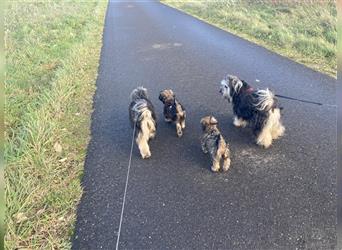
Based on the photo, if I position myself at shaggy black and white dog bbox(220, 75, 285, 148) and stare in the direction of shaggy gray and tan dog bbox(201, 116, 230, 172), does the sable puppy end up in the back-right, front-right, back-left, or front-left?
front-right

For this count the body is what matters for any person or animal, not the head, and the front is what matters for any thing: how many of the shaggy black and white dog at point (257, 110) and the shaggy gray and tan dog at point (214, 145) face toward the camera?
0

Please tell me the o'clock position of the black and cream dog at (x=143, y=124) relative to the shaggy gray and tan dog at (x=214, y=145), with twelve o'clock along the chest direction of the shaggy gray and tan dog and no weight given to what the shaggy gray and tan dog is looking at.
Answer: The black and cream dog is roughly at 11 o'clock from the shaggy gray and tan dog.

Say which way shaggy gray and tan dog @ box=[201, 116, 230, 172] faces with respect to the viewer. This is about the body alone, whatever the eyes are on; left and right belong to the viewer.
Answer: facing away from the viewer and to the left of the viewer

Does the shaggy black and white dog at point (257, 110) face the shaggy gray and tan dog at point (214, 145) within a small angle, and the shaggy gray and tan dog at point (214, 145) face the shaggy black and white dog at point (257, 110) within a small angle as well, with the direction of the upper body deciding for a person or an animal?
no

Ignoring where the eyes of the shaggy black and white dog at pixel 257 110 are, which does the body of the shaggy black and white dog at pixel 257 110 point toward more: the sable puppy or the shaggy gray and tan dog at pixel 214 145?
the sable puppy

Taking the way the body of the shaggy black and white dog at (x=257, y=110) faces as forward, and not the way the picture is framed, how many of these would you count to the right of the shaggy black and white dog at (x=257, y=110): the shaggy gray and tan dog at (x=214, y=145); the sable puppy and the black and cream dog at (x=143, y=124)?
0

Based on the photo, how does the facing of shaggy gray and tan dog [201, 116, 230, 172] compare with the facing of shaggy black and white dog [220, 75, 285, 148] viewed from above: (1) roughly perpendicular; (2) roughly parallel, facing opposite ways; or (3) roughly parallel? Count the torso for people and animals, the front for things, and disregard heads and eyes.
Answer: roughly parallel

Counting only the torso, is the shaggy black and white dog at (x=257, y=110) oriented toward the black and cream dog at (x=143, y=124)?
no

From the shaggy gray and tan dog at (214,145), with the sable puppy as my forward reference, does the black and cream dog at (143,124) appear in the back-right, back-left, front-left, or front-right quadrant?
front-left

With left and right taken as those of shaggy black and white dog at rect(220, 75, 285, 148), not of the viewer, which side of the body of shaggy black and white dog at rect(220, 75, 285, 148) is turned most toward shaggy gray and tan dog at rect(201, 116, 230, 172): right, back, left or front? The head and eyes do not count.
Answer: left

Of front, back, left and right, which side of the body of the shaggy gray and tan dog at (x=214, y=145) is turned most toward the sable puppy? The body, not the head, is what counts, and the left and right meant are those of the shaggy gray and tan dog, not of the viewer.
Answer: front

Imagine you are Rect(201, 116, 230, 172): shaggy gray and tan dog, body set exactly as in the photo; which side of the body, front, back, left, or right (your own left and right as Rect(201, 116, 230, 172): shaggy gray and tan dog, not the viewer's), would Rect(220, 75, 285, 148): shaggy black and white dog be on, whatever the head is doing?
right

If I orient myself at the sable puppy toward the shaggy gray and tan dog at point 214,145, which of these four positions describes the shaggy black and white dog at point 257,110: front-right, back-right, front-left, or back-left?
front-left

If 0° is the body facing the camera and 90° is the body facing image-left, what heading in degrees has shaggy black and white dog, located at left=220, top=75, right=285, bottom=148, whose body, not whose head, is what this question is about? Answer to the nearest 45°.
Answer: approximately 135°

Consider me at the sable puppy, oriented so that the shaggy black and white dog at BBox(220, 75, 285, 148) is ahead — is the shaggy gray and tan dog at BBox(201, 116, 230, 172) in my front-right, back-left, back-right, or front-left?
front-right
